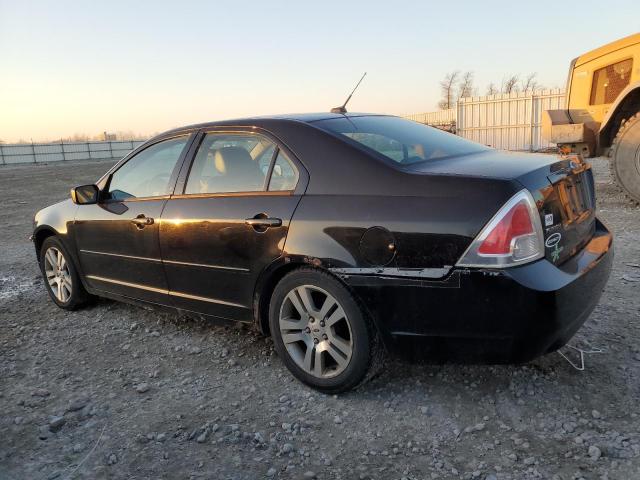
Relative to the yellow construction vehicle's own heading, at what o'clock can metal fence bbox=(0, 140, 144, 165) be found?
The metal fence is roughly at 7 o'clock from the yellow construction vehicle.

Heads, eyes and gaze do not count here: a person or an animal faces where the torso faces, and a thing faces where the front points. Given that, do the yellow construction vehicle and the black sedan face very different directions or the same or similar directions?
very different directions

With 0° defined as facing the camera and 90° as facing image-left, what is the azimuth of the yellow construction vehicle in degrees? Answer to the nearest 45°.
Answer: approximately 270°

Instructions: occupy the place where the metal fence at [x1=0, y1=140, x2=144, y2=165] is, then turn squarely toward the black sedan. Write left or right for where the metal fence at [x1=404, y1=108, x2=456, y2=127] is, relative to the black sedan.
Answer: left

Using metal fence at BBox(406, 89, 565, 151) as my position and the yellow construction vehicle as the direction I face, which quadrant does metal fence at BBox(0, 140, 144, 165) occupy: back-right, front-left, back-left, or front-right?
back-right

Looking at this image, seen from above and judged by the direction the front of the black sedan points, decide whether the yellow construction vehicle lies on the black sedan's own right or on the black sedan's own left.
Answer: on the black sedan's own right

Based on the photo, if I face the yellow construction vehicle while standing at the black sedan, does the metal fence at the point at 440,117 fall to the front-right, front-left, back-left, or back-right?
front-left

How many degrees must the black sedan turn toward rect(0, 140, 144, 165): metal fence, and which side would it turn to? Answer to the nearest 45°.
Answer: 0° — it already faces it

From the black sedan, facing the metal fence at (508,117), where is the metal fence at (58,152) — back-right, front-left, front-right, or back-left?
front-left

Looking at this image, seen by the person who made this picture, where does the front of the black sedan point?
facing away from the viewer and to the left of the viewer

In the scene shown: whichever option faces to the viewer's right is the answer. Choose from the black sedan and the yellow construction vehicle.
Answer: the yellow construction vehicle

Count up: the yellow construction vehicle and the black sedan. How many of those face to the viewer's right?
1
